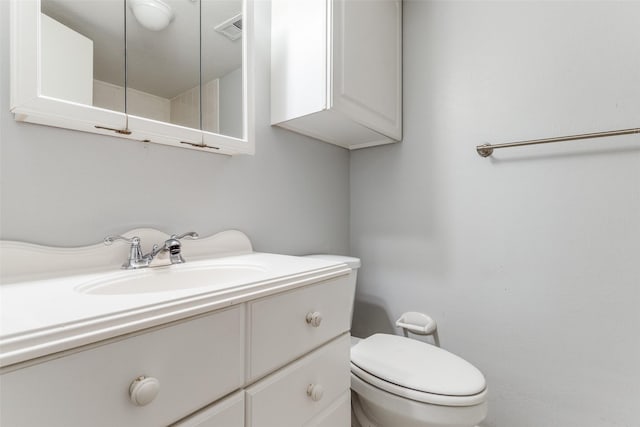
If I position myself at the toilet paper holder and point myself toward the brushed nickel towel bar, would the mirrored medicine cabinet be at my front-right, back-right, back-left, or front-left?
back-right

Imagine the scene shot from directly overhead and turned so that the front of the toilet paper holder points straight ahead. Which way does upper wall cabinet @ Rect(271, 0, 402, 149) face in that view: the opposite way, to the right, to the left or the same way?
to the left

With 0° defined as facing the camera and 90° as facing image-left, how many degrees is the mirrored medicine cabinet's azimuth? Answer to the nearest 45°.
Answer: approximately 315°

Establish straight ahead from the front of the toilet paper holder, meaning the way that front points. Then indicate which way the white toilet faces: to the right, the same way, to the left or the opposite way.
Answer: to the left

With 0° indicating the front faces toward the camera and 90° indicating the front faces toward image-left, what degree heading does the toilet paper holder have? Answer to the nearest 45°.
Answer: approximately 45°

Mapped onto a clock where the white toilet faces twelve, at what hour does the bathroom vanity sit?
The bathroom vanity is roughly at 3 o'clock from the white toilet.

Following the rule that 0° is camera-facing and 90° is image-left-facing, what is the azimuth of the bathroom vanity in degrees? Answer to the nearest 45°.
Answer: approximately 315°

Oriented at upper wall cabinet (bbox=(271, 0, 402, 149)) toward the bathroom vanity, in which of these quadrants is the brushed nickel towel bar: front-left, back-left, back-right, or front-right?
back-left
